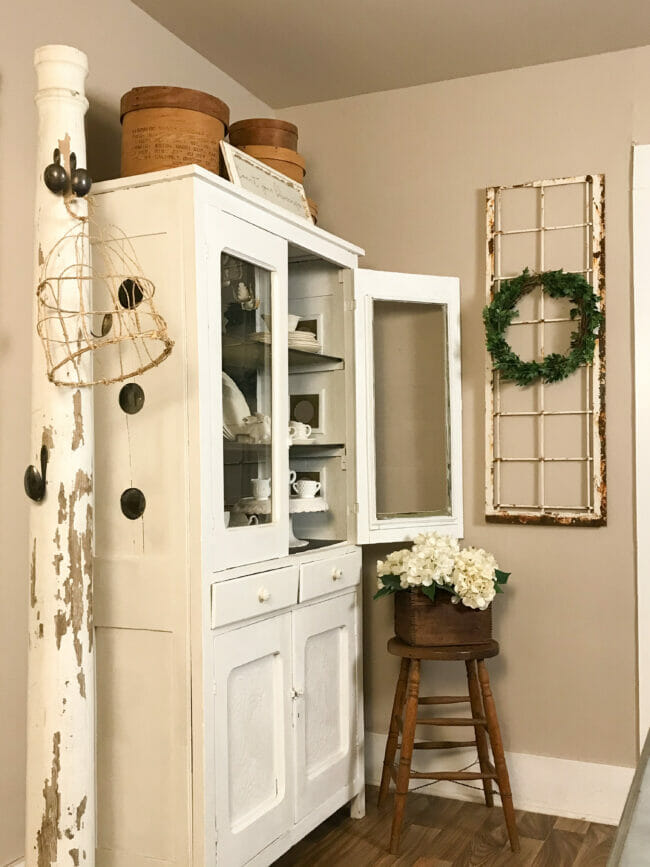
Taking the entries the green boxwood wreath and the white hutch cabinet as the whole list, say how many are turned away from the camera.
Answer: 0

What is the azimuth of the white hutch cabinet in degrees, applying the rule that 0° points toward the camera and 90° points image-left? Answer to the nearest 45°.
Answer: approximately 315°

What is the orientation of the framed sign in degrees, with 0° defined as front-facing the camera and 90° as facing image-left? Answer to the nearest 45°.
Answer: approximately 315°

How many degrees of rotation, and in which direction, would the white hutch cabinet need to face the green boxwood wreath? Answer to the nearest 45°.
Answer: approximately 90° to its left

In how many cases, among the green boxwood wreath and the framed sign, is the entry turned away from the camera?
0

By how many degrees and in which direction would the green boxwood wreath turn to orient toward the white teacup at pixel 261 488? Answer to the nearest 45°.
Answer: approximately 45° to its right

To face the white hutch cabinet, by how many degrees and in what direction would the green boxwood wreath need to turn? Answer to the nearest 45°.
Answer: approximately 45° to its right

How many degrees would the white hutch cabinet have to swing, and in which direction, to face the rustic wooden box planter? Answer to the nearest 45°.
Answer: approximately 90° to its left

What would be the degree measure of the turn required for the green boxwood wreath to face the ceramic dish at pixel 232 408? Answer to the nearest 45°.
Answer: approximately 45° to its right

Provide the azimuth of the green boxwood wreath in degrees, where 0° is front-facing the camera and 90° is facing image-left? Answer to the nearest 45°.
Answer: approximately 0°
